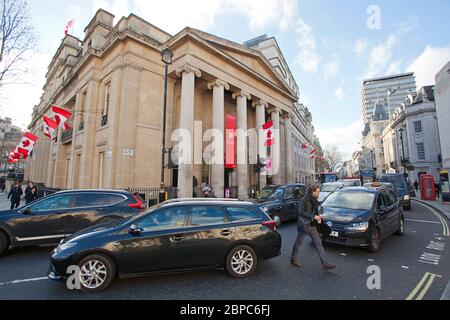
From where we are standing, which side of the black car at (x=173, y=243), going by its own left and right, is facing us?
left

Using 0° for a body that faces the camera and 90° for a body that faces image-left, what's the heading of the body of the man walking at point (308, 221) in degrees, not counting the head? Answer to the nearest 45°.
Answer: approximately 270°

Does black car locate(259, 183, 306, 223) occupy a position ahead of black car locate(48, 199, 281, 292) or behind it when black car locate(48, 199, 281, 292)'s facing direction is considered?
behind

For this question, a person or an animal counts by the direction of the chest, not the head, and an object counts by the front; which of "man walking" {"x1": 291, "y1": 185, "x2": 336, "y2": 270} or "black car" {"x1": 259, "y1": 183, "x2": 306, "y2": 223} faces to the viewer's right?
the man walking

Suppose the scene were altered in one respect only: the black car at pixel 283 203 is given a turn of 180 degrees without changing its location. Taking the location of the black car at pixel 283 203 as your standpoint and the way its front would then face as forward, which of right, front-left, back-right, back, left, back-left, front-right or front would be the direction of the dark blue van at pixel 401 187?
front

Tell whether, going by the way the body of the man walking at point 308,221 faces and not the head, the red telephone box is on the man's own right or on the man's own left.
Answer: on the man's own left

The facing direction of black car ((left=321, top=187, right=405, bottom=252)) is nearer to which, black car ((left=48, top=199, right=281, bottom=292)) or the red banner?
the black car

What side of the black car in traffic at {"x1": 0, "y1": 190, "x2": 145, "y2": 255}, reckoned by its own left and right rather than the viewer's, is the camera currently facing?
left

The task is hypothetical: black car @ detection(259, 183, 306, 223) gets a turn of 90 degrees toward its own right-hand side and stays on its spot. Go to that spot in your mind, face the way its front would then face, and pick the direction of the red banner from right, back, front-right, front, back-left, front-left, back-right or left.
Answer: front

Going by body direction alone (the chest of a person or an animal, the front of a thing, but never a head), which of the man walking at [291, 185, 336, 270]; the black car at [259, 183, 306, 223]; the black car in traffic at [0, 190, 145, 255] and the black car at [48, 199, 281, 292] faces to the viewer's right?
the man walking

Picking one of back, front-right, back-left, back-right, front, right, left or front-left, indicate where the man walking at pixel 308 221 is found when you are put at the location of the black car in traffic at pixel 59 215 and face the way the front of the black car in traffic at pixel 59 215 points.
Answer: back-left

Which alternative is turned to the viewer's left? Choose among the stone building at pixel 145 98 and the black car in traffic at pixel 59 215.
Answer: the black car in traffic

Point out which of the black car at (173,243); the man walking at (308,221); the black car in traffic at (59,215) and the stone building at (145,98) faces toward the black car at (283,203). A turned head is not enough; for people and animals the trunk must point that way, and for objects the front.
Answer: the stone building

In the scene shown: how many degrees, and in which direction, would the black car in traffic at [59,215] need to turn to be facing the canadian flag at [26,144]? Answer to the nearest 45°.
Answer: approximately 90° to its right
